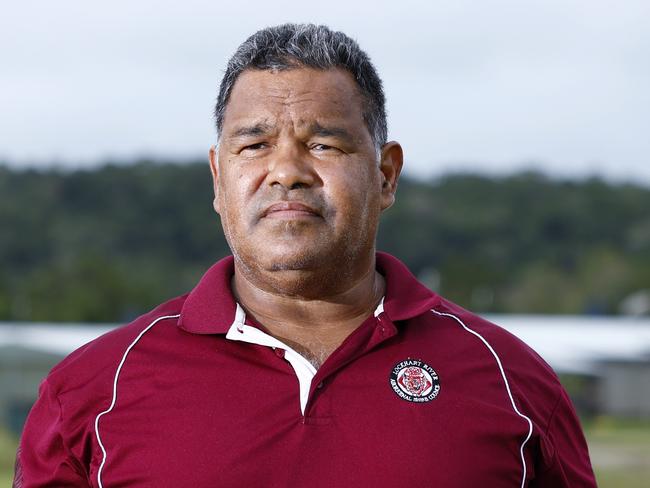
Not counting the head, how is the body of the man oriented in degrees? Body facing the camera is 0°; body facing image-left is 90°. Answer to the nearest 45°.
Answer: approximately 0°
